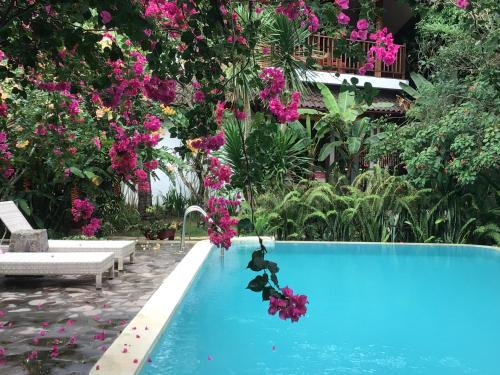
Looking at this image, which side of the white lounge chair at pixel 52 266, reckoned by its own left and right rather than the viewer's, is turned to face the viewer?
right

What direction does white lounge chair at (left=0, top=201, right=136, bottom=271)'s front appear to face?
to the viewer's right

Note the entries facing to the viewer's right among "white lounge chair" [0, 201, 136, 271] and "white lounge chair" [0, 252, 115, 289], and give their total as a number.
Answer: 2

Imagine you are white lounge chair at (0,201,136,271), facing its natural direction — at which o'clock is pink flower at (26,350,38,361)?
The pink flower is roughly at 3 o'clock from the white lounge chair.

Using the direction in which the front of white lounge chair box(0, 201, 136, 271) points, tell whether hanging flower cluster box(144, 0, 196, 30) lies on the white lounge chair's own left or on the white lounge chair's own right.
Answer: on the white lounge chair's own right
